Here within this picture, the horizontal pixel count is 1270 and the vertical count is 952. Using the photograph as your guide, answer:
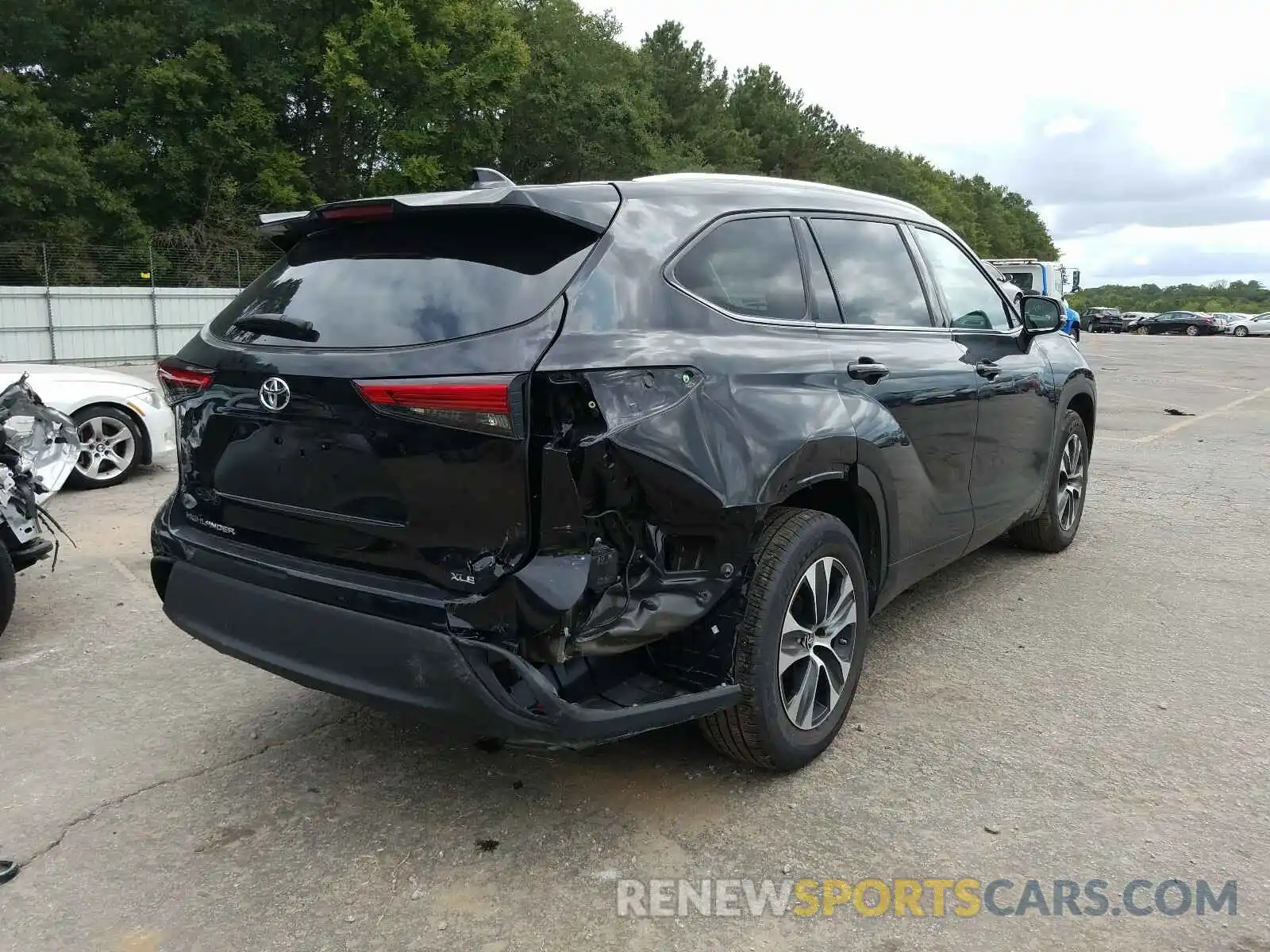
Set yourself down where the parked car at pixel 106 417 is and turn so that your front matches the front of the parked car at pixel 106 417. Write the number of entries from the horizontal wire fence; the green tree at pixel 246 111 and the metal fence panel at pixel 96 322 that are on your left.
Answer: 3

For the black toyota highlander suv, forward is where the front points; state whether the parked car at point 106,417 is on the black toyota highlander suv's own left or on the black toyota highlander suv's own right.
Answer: on the black toyota highlander suv's own left

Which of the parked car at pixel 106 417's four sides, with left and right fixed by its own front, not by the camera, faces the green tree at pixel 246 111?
left

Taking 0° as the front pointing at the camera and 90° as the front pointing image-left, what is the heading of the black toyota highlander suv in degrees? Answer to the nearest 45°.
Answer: approximately 225°

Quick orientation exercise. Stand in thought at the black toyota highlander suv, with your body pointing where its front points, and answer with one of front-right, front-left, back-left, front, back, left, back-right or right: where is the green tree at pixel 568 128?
front-left

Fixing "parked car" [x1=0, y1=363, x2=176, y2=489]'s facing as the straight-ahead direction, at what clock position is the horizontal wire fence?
The horizontal wire fence is roughly at 9 o'clock from the parked car.

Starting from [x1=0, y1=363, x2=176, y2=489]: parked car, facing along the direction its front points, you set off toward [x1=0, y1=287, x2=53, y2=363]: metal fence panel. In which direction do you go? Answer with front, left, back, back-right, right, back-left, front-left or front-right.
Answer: left

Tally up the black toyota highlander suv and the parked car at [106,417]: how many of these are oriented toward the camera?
0

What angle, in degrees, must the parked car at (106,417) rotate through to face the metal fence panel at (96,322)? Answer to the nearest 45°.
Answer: approximately 90° to its left

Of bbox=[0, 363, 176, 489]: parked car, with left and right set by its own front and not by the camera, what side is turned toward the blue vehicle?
front

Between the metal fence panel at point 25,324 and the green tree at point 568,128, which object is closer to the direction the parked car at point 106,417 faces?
the green tree

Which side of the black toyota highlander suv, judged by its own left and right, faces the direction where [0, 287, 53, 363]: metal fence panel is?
left

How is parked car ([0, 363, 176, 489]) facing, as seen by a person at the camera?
facing to the right of the viewer
